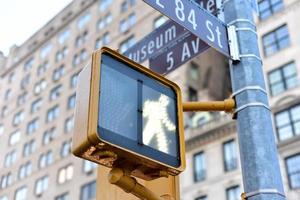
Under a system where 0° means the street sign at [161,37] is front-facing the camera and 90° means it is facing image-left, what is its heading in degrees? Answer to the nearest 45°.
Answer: approximately 45°

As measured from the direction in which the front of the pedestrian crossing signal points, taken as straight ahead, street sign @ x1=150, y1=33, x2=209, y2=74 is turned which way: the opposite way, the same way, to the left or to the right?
to the right

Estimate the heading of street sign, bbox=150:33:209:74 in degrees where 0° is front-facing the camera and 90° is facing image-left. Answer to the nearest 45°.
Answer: approximately 45°

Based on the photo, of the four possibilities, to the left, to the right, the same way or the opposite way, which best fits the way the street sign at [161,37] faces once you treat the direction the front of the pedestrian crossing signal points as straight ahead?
to the right

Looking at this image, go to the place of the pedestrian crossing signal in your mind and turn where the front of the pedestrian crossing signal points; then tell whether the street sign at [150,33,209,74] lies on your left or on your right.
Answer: on your left
